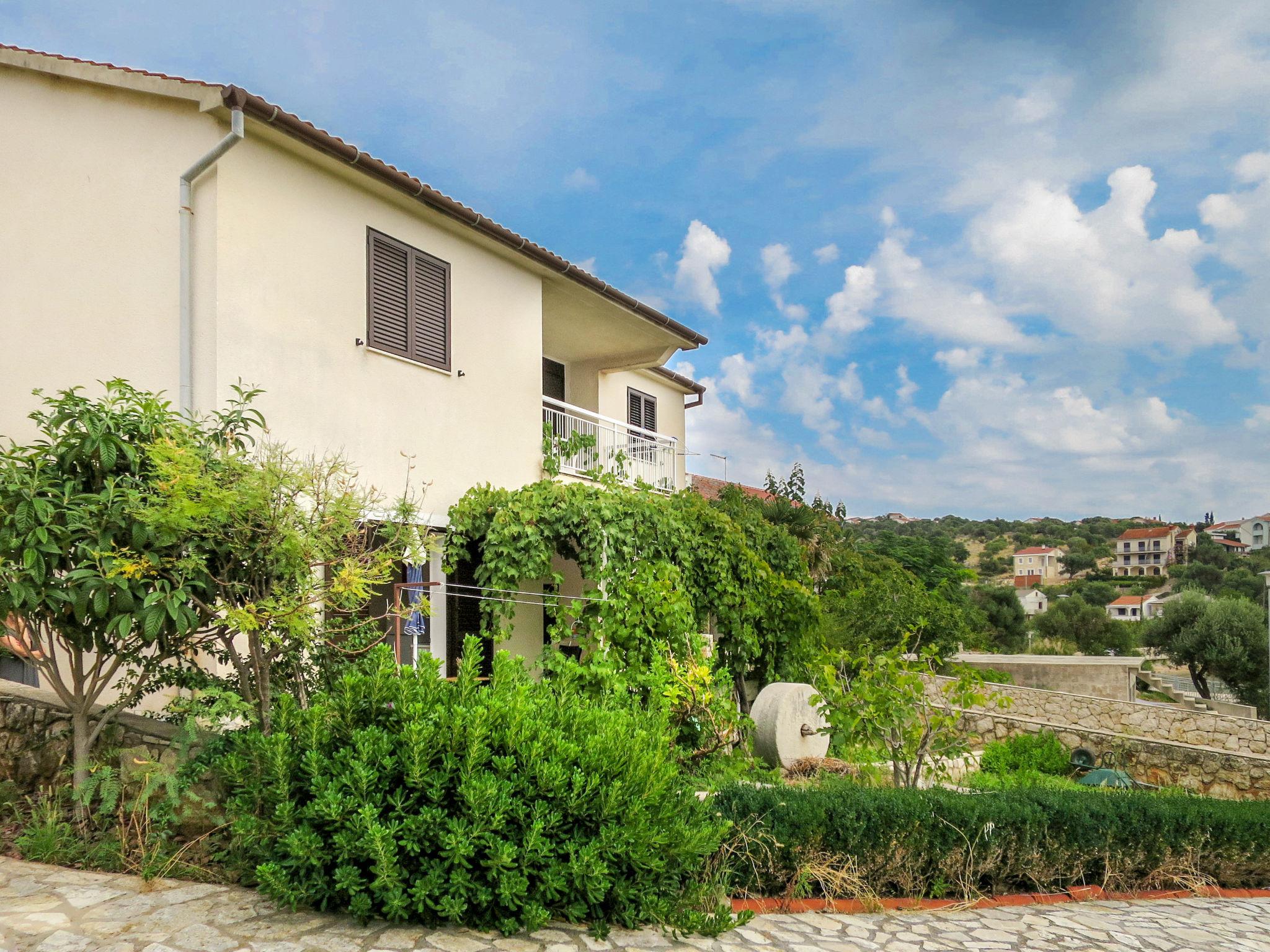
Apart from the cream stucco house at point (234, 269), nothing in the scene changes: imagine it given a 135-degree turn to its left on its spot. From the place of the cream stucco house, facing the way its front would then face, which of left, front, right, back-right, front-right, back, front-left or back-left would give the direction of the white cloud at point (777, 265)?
front-right

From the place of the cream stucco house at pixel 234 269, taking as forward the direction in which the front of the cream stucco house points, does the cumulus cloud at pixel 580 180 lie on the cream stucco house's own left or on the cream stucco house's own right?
on the cream stucco house's own left

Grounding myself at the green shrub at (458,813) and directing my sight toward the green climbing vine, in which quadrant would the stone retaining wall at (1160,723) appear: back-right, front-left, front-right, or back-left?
front-right

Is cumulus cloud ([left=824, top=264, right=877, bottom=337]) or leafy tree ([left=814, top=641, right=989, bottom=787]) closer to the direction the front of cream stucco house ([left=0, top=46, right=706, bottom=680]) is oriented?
the leafy tree

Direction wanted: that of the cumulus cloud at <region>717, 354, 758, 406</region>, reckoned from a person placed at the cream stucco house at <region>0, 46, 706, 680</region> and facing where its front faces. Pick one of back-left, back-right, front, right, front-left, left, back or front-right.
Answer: left

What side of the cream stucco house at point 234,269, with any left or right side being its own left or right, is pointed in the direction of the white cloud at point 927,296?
left

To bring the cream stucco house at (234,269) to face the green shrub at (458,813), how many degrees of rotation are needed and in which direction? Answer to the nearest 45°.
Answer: approximately 45° to its right

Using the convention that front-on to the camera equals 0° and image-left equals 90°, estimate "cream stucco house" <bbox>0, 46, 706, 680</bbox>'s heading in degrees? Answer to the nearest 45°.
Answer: approximately 315°

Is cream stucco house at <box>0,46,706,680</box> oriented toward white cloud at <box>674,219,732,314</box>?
no

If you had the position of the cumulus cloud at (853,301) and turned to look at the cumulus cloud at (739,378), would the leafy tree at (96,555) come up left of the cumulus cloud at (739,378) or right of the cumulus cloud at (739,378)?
left

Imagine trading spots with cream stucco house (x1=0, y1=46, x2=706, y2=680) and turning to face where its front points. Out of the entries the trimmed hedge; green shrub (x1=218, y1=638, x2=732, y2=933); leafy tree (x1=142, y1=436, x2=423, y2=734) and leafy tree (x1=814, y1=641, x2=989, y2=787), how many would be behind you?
0

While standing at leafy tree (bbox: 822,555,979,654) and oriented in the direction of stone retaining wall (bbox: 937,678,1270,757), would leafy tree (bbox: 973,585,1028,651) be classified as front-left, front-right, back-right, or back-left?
front-left
